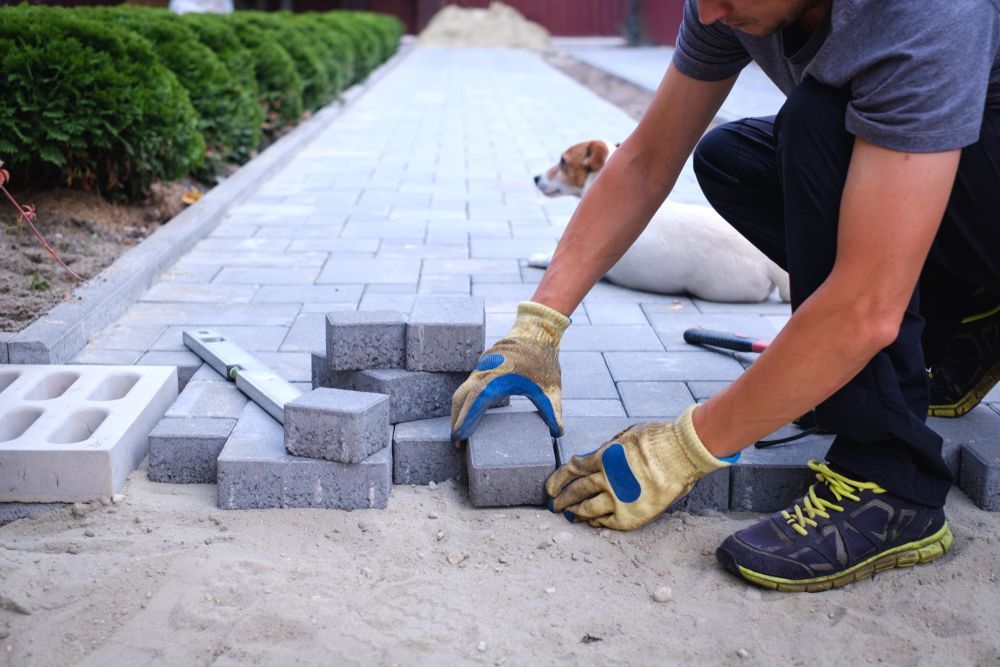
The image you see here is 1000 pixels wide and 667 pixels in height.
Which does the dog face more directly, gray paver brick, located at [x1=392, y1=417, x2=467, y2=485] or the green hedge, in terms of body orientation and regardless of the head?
the green hedge

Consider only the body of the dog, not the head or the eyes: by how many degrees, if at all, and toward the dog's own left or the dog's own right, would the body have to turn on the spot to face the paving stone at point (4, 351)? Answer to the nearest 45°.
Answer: approximately 45° to the dog's own left

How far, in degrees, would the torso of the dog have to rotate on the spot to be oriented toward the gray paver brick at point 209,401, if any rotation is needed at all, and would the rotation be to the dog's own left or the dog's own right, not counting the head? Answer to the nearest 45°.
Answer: approximately 45° to the dog's own left

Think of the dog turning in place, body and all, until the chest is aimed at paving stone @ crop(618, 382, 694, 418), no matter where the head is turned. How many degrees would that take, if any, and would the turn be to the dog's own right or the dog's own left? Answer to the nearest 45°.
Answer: approximately 90° to the dog's own left

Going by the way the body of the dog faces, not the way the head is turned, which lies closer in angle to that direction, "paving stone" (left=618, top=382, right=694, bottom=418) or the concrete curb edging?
the concrete curb edging

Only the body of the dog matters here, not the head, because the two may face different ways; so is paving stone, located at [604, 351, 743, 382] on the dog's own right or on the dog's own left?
on the dog's own left

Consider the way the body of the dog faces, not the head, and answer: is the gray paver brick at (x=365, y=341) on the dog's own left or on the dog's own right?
on the dog's own left

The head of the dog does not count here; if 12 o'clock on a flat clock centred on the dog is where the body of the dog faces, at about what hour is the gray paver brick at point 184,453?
The gray paver brick is roughly at 10 o'clock from the dog.

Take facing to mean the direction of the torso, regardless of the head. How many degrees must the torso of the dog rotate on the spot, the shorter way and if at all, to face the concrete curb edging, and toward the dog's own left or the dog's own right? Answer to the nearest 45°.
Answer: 0° — it already faces it

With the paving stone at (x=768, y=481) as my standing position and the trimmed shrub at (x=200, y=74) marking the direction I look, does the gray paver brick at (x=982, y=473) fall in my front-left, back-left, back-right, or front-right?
back-right

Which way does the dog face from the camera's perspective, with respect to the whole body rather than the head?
to the viewer's left

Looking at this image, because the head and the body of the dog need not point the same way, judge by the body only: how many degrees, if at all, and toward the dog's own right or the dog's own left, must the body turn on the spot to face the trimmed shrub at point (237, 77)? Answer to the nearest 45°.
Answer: approximately 45° to the dog's own right

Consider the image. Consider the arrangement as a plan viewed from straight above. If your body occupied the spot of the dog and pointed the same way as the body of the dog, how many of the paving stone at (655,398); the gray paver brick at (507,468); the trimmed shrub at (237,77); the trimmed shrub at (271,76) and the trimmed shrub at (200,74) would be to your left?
2

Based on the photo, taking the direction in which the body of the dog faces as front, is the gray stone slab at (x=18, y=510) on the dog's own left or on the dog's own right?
on the dog's own left
